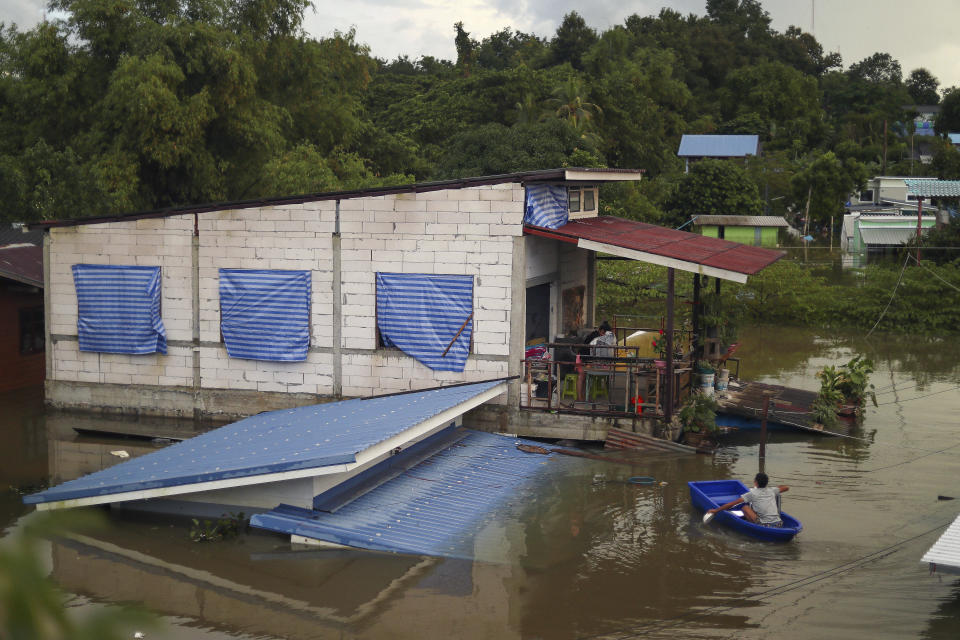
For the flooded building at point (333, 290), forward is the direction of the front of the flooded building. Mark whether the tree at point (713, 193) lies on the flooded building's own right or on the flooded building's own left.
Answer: on the flooded building's own left

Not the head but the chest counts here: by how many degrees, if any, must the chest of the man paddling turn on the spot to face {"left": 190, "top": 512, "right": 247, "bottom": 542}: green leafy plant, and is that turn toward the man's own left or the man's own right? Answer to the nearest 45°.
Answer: approximately 45° to the man's own left

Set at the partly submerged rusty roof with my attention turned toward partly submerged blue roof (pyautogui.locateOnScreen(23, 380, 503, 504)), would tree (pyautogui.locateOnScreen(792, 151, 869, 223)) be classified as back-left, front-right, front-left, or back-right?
back-right

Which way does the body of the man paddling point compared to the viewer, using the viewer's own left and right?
facing away from the viewer and to the left of the viewer

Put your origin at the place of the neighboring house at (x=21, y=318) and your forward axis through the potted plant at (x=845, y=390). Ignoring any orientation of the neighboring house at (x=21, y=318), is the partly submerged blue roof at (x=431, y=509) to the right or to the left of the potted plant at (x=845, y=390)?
right

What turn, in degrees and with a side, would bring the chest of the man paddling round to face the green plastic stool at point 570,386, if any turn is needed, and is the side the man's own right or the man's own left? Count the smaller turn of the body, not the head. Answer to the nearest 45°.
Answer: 0° — they already face it
